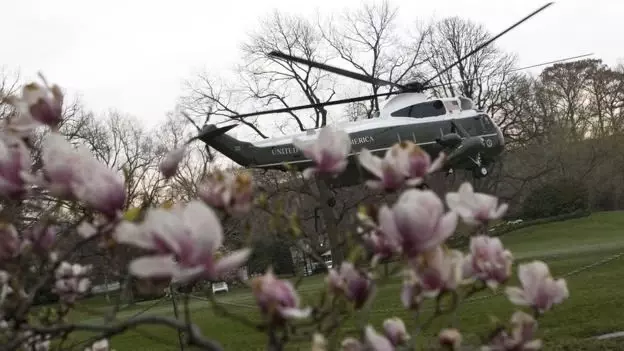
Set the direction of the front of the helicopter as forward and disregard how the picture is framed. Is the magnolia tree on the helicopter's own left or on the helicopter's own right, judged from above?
on the helicopter's own right

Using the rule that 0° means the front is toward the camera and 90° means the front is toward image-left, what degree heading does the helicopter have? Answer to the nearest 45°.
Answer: approximately 270°

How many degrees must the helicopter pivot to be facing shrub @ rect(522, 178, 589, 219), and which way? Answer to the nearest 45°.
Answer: approximately 90° to its left
